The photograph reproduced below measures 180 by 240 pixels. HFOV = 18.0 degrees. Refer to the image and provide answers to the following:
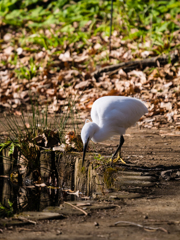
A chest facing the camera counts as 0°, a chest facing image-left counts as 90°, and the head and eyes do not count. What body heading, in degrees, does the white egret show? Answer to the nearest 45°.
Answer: approximately 90°

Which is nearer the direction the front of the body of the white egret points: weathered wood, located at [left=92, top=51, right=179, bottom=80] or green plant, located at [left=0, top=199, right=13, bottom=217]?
the green plant

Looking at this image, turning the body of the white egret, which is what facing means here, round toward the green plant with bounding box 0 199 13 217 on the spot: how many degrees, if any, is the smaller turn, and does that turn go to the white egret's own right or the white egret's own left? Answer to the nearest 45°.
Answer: approximately 45° to the white egret's own left

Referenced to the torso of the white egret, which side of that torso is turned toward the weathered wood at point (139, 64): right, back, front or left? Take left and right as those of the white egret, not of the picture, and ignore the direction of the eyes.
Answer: right

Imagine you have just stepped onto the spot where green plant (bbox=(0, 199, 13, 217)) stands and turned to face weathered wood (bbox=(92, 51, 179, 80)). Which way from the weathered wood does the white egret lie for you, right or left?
right
